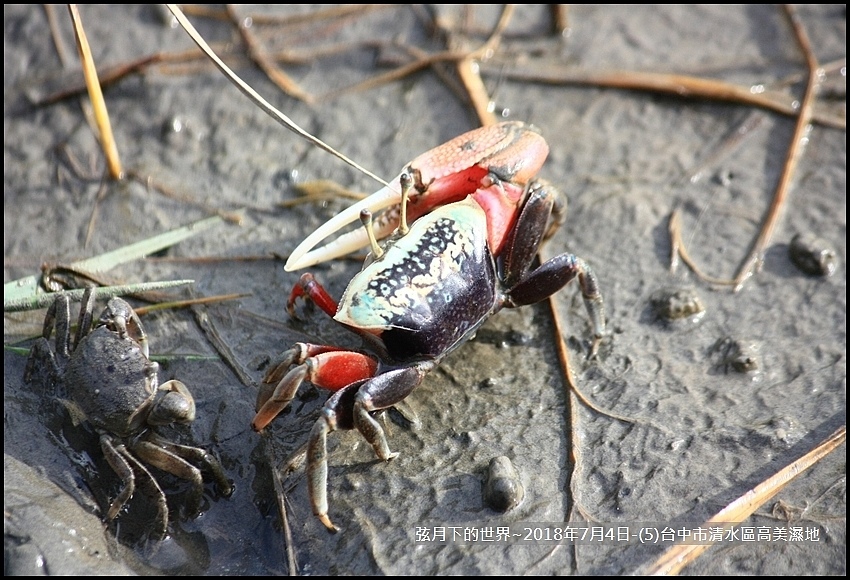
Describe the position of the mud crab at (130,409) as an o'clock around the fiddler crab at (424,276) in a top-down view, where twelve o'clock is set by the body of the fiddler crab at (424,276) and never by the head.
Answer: the mud crab at (130,409) is roughly at 10 o'clock from the fiddler crab at (424,276).

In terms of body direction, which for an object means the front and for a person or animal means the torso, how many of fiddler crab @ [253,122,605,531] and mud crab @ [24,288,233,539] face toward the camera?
0

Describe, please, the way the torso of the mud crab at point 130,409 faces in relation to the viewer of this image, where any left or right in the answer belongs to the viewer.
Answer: facing away from the viewer and to the right of the viewer

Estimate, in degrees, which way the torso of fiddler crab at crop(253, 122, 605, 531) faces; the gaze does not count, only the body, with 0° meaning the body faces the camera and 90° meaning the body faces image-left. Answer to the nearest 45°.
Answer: approximately 135°
